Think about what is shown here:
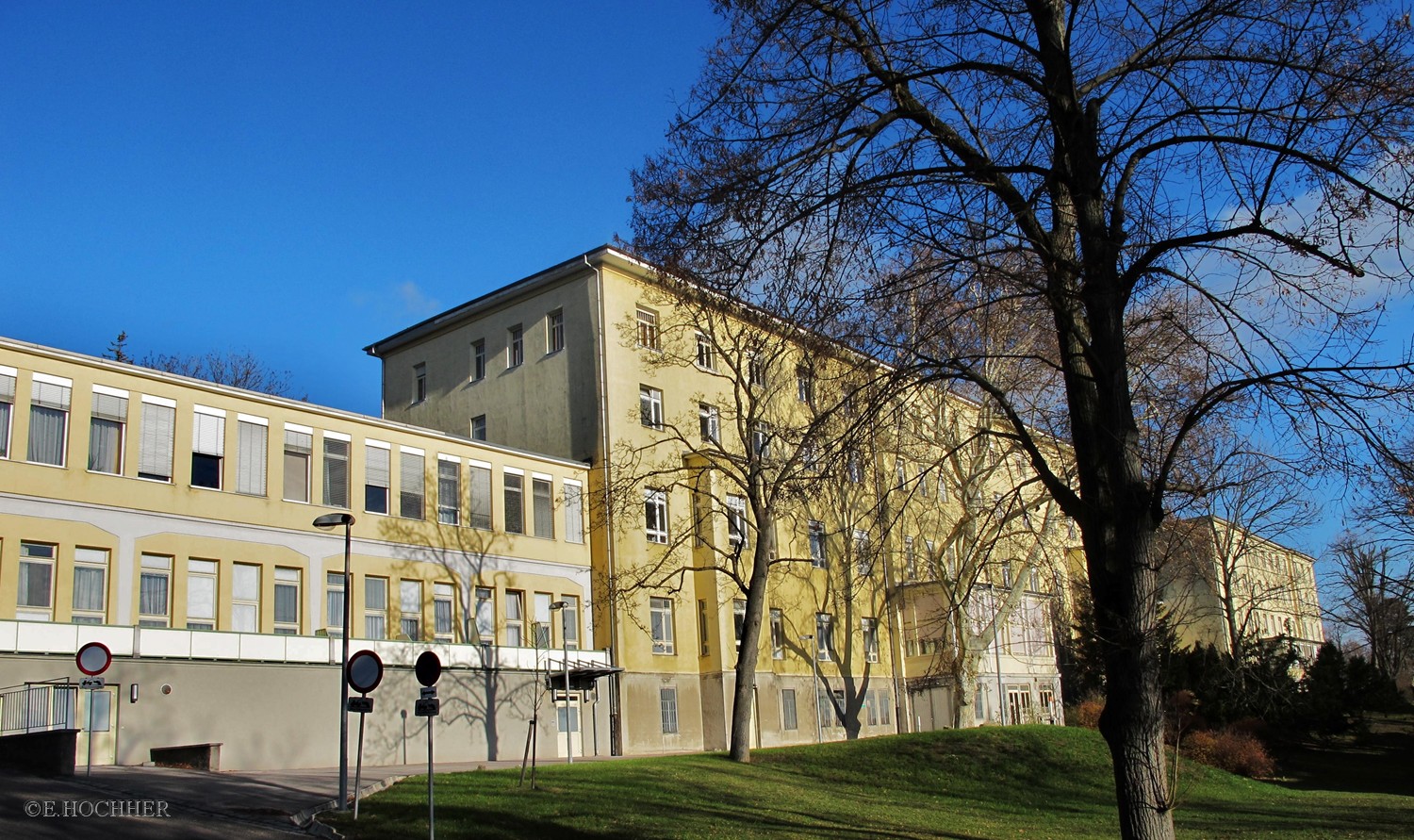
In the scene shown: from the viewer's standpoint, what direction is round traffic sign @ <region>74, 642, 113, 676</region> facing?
toward the camera

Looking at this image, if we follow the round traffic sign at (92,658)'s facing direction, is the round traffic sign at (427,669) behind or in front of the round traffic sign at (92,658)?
in front

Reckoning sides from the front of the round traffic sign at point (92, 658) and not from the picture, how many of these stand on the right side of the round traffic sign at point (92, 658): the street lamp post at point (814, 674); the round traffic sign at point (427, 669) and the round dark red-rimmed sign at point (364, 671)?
0

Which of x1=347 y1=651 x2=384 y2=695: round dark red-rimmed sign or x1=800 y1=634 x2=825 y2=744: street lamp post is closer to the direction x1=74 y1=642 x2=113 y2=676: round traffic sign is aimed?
the round dark red-rimmed sign

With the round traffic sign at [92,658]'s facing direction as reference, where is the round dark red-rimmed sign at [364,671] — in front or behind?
in front

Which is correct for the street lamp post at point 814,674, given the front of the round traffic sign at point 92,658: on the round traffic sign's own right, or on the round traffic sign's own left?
on the round traffic sign's own left
